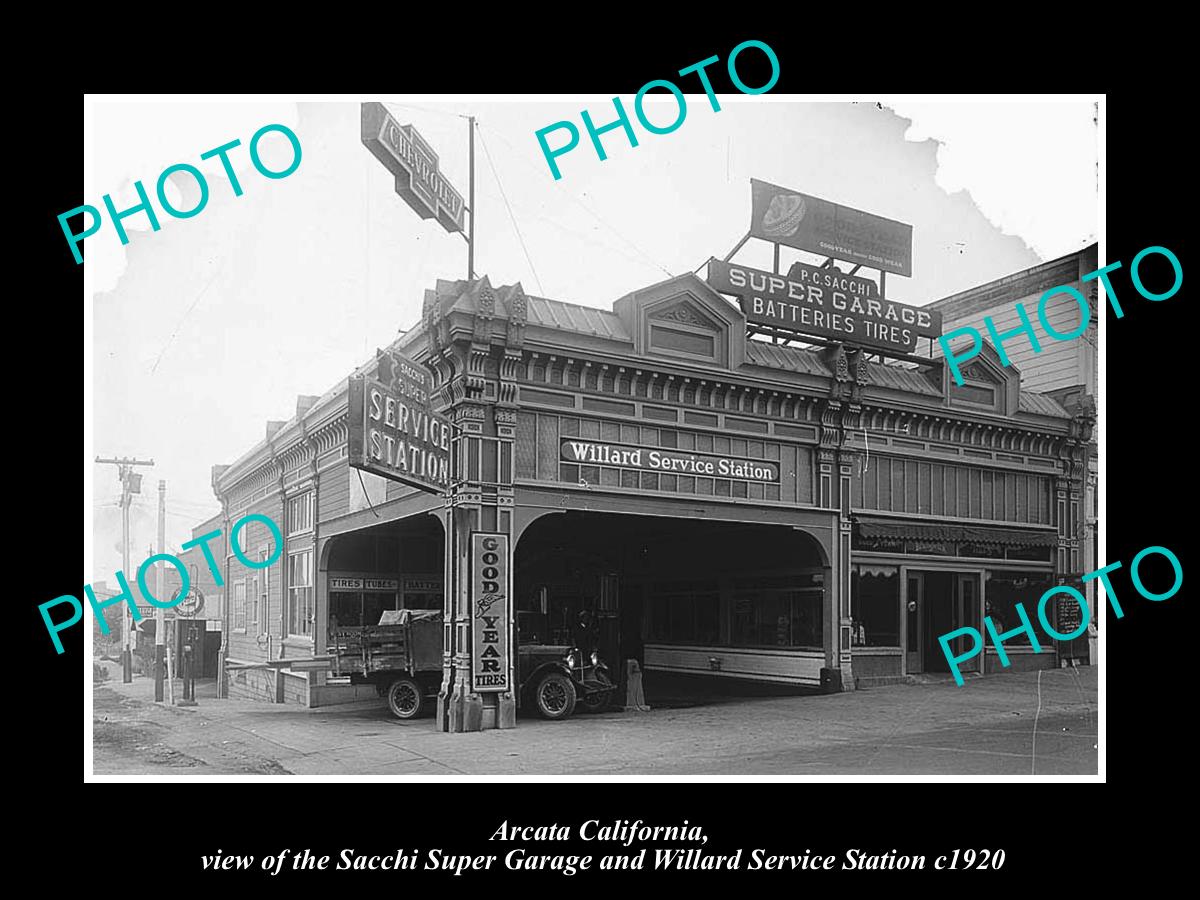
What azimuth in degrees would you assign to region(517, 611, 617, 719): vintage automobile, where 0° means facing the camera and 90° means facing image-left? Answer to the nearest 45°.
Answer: approximately 315°

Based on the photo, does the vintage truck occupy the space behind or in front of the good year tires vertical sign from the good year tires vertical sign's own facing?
behind

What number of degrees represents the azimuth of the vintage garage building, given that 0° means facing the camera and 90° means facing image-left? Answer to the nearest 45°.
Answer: approximately 315°
